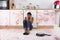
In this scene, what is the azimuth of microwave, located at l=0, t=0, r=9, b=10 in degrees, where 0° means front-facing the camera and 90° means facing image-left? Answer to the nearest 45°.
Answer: approximately 0°
